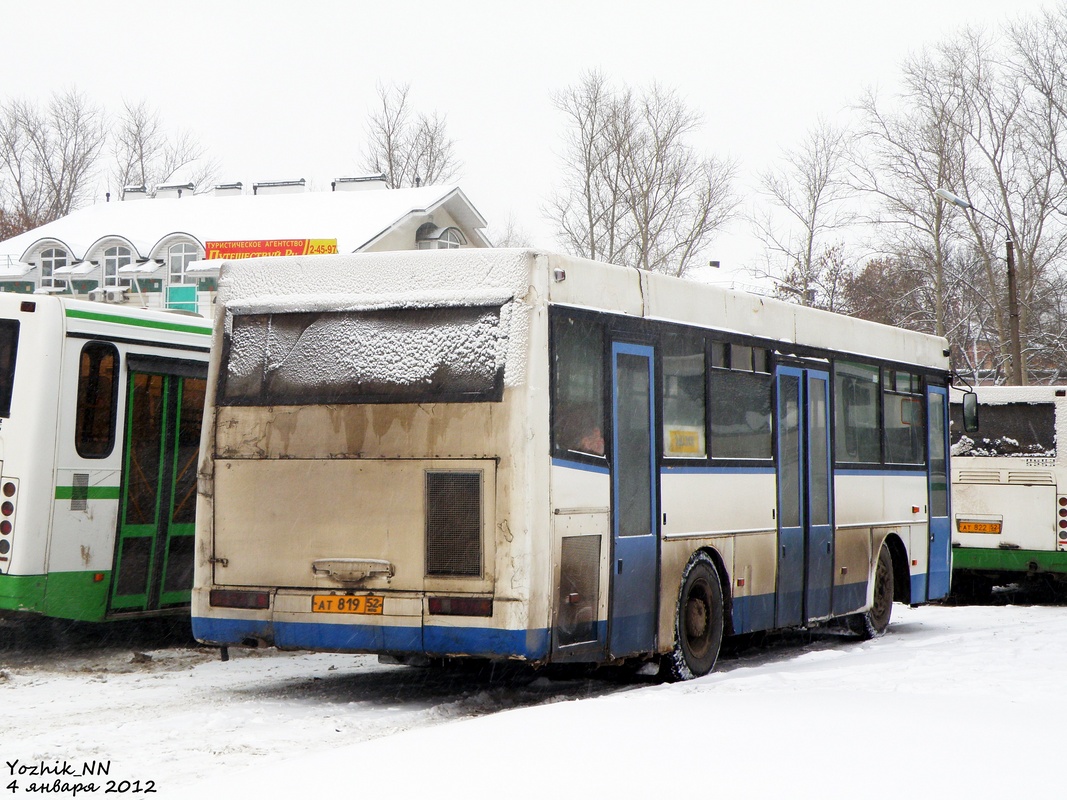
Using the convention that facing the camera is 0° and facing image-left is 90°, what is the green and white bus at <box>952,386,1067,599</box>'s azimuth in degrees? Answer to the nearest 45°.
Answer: approximately 180°

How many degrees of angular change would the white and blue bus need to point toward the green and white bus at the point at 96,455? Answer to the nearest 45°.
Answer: approximately 90° to its left

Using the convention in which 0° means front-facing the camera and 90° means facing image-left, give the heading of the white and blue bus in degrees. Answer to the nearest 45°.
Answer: approximately 225°

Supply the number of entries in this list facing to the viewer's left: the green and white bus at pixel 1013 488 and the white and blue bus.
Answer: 0

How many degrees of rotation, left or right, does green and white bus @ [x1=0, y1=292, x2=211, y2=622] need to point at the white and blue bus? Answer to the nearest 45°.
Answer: approximately 90° to its right

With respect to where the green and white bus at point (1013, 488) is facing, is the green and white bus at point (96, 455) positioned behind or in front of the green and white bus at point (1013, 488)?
behind

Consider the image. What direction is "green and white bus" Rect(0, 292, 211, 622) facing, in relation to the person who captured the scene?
facing away from the viewer and to the right of the viewer
